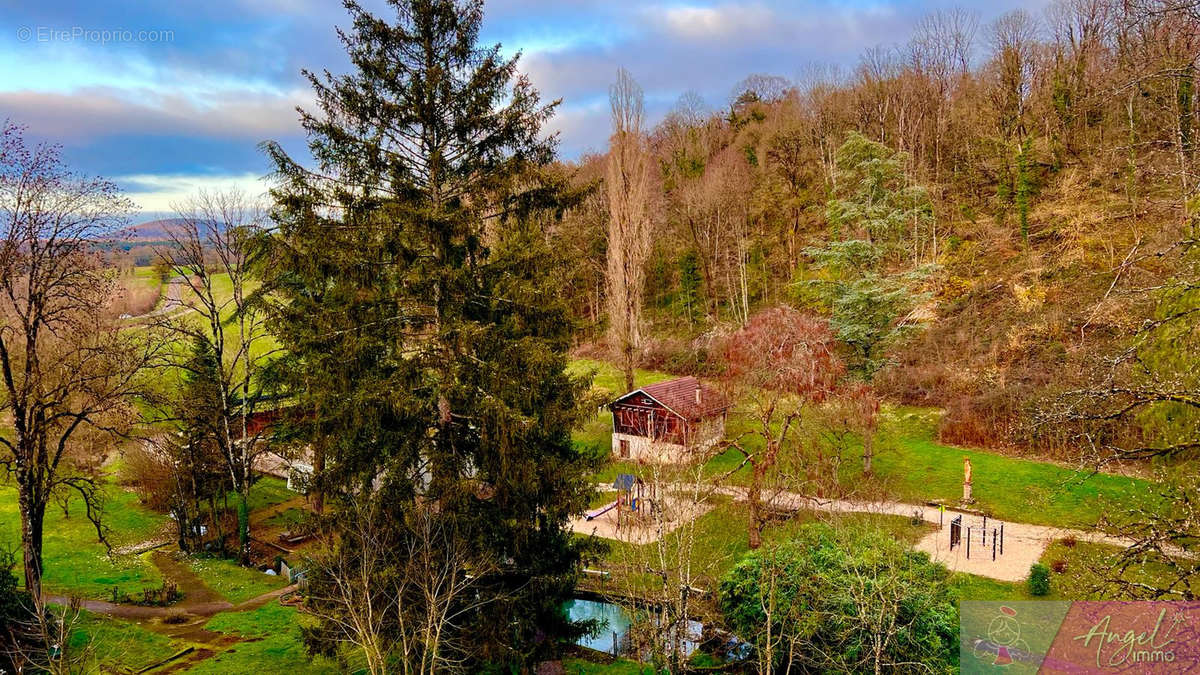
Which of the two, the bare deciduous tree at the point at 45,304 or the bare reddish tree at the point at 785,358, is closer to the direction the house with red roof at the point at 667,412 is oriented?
the bare deciduous tree

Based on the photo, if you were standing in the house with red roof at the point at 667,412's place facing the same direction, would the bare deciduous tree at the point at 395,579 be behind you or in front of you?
in front

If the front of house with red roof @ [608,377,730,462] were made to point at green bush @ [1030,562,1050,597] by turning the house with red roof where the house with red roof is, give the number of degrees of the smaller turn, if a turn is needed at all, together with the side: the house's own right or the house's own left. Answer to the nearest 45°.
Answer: approximately 90° to the house's own left

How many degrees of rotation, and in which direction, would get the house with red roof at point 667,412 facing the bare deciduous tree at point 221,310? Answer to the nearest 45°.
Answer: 0° — it already faces it

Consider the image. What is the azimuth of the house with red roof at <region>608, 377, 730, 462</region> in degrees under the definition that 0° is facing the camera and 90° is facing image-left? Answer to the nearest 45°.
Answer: approximately 45°

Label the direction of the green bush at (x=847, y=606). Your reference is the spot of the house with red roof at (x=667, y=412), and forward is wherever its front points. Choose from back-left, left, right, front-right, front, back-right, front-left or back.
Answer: front-left

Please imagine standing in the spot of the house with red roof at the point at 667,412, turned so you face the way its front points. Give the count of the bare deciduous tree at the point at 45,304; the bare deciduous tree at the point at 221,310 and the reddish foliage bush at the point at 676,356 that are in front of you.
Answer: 2

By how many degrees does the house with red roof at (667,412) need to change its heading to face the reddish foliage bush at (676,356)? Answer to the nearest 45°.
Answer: approximately 135° to its right

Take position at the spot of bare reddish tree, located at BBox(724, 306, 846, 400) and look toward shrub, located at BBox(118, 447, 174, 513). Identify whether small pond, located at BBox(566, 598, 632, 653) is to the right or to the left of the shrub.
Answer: left

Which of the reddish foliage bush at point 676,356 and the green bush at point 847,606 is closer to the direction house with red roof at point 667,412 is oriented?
the green bush

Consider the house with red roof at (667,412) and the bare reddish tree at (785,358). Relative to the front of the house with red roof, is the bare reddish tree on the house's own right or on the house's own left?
on the house's own left
